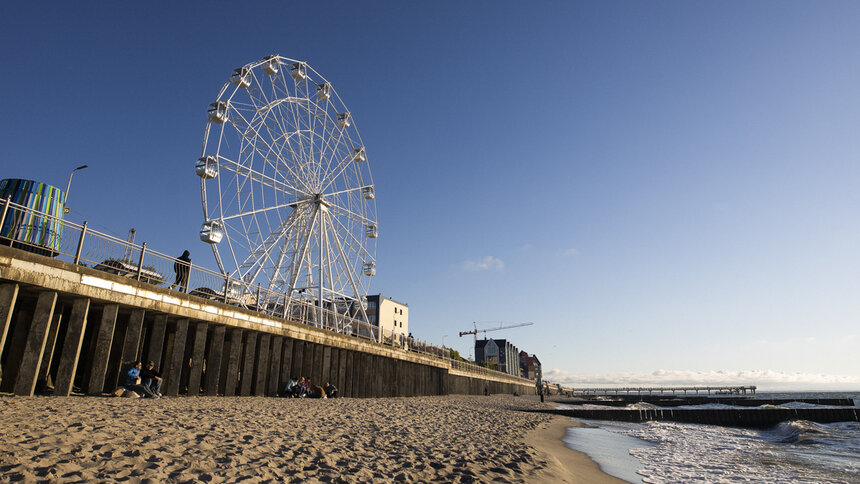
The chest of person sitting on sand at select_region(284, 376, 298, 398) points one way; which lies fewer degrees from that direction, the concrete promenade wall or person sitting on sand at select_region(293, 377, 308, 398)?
the person sitting on sand

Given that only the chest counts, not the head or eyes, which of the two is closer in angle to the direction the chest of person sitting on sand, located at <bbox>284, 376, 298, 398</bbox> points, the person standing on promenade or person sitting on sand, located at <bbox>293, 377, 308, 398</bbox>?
the person sitting on sand

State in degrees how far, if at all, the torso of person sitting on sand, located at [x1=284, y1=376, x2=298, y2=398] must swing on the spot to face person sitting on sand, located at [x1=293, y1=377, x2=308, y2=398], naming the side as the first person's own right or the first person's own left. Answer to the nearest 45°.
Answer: approximately 45° to the first person's own left

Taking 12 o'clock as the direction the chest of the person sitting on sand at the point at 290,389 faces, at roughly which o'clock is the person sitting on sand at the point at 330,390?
the person sitting on sand at the point at 330,390 is roughly at 10 o'clock from the person sitting on sand at the point at 290,389.

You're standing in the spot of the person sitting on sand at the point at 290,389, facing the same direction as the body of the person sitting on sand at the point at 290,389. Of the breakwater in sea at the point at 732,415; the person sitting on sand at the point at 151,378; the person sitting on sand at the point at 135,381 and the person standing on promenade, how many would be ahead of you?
1

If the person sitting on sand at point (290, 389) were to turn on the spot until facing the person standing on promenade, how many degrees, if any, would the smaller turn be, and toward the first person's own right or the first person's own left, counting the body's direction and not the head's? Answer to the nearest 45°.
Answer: approximately 135° to the first person's own right

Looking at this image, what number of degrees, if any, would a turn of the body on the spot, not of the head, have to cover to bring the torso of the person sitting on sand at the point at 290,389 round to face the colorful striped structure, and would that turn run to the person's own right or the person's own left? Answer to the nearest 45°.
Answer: approximately 135° to the person's own right

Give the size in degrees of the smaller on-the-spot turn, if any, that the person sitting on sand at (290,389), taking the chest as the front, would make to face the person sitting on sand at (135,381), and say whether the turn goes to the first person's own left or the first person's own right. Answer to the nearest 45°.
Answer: approximately 135° to the first person's own right
